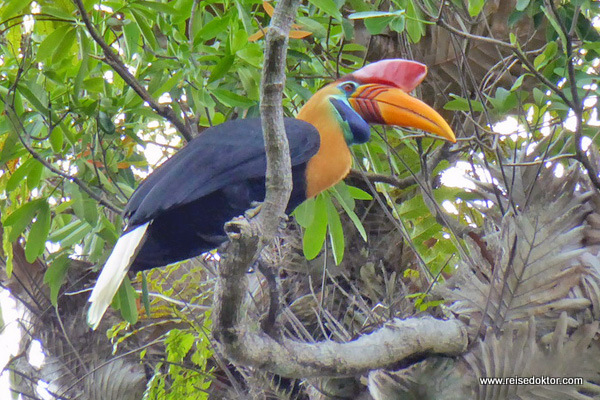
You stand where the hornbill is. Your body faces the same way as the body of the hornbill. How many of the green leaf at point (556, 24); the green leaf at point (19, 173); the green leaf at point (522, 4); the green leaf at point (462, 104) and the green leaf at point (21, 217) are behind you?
2

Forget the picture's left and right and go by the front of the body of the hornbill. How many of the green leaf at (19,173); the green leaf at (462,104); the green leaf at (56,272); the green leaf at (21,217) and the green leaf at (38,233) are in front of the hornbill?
1

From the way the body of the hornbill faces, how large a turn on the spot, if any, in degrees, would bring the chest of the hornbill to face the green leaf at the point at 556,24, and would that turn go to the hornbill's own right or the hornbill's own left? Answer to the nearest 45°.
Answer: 0° — it already faces it

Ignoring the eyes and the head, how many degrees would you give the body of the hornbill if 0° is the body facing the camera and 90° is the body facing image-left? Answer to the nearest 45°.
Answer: approximately 270°

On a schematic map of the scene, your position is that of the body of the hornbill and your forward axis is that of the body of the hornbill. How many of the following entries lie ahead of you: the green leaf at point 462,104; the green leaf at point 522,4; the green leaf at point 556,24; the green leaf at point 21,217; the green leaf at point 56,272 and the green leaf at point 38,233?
3

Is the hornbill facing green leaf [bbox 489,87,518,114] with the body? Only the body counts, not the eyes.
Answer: yes

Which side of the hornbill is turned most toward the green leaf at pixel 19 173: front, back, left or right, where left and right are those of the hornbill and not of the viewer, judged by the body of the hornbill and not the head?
back

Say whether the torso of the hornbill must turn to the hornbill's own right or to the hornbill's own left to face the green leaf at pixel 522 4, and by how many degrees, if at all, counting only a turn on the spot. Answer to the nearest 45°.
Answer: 0° — it already faces it
